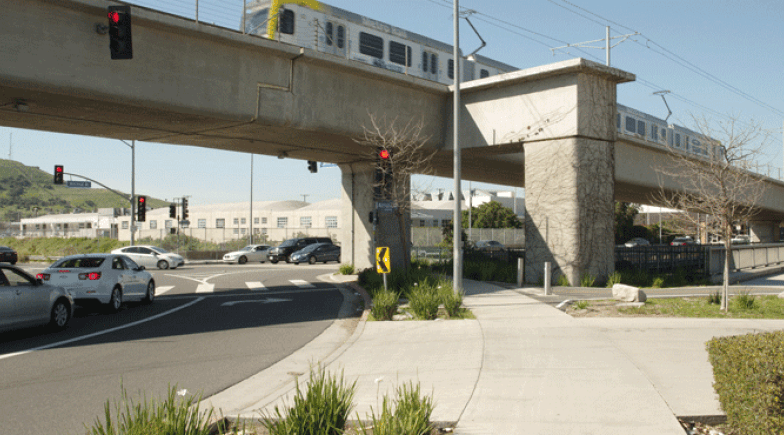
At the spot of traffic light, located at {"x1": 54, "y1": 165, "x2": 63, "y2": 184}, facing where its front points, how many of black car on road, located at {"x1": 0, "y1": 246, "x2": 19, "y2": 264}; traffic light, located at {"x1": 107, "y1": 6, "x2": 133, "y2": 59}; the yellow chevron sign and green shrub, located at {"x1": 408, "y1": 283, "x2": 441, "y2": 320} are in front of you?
3

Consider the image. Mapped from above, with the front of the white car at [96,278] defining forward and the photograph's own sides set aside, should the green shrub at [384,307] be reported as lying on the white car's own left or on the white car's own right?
on the white car's own right

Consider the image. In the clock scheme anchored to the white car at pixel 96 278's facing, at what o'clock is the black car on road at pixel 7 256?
The black car on road is roughly at 10 o'clock from the white car.

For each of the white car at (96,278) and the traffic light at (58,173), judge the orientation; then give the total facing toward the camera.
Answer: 1

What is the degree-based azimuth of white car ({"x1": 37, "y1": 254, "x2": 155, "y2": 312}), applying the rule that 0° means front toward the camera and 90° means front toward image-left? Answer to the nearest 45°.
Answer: approximately 225°

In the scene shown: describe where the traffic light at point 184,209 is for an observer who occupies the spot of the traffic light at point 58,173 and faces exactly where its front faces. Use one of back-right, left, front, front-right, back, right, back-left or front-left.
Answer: back-left

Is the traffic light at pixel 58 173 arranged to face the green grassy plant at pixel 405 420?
yes

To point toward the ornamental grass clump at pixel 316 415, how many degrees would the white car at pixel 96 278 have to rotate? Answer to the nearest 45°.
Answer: approximately 135° to its right

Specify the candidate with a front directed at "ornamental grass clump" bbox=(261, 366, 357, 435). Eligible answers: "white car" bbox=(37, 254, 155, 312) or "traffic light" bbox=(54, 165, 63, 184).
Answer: the traffic light

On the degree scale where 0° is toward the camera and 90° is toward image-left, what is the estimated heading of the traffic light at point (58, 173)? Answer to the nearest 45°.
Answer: approximately 0°

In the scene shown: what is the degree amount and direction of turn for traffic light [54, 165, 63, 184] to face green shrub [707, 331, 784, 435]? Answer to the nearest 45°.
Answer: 0° — it already faces it
